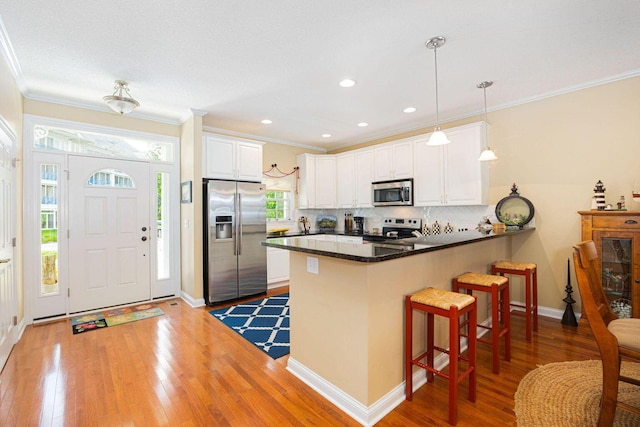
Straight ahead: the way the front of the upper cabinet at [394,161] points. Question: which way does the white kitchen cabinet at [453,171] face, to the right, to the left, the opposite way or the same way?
the same way

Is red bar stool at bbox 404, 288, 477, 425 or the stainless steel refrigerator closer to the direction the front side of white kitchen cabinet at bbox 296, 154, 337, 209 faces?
the red bar stool

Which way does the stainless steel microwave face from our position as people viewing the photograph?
facing the viewer and to the left of the viewer

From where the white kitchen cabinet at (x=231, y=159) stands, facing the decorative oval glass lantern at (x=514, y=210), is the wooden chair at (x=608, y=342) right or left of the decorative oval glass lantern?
right

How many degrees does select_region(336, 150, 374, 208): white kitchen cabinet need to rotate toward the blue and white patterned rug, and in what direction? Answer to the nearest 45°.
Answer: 0° — it already faces it

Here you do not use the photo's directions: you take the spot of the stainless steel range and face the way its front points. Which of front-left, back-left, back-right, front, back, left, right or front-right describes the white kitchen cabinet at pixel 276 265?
front-right

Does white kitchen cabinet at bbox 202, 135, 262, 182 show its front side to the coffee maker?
no

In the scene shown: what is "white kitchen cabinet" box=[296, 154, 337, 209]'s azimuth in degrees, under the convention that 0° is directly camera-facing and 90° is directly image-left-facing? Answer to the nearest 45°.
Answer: approximately 315°

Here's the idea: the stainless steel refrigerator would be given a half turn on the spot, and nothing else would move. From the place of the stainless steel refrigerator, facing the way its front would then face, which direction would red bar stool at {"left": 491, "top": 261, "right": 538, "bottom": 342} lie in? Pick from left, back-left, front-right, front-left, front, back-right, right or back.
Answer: back

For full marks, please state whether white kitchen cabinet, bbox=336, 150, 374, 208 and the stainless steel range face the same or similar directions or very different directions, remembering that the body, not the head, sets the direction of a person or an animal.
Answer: same or similar directions

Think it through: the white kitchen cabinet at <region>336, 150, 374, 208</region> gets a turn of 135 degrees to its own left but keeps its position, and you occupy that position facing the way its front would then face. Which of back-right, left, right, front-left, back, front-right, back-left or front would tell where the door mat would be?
back-right

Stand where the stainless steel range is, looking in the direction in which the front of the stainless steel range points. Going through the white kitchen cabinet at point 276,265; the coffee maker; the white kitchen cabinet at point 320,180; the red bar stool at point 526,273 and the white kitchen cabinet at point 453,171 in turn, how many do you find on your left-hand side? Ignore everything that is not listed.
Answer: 2

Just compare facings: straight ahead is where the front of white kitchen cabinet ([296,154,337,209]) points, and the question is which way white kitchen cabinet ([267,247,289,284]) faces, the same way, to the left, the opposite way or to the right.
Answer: the same way

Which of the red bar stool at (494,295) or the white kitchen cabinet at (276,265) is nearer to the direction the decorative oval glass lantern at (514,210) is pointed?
the red bar stool

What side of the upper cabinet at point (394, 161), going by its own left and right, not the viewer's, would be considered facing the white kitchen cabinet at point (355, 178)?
right

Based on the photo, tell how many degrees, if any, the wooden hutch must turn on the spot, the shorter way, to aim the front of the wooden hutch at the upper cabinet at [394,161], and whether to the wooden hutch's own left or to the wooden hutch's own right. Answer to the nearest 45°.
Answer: approximately 90° to the wooden hutch's own right

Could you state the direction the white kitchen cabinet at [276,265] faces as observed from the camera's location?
facing the viewer and to the right of the viewer

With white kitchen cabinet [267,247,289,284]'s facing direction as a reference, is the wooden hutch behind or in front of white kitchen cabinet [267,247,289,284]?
in front
